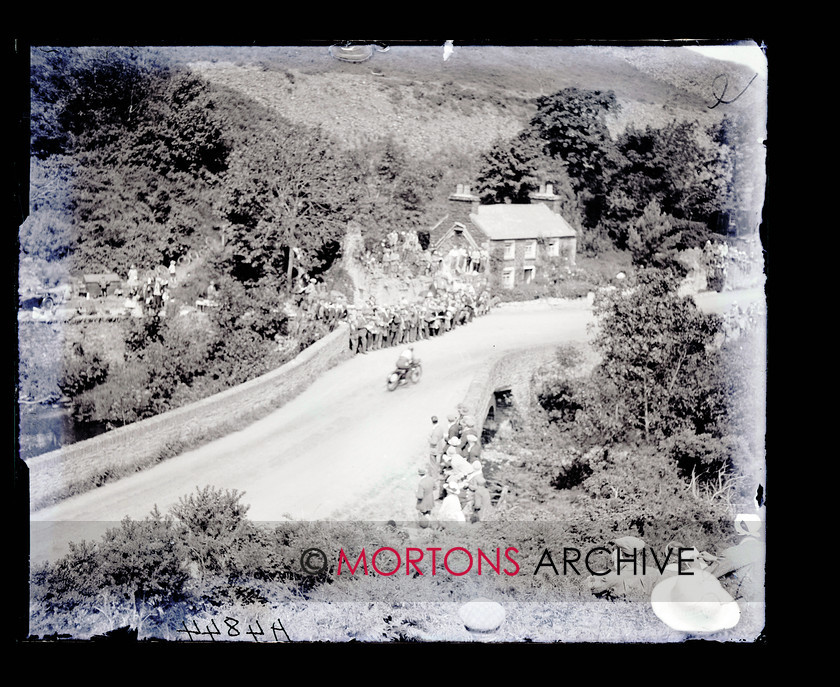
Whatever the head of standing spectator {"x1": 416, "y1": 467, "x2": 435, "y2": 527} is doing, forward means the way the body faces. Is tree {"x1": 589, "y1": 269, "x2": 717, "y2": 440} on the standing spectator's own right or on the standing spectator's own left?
on the standing spectator's own right

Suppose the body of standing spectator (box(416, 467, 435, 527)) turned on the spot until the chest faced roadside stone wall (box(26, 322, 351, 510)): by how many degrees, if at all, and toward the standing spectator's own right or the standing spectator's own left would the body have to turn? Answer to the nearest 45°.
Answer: approximately 45° to the standing spectator's own left

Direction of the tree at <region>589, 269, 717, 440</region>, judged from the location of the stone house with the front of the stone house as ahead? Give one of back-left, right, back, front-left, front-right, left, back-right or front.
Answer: front-left

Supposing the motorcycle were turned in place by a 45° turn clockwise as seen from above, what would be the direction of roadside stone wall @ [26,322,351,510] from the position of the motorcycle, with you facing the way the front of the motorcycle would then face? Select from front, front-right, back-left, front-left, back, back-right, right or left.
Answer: front

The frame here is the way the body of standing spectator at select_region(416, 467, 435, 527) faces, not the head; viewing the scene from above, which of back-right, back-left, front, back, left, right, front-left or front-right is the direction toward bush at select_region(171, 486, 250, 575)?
front-left

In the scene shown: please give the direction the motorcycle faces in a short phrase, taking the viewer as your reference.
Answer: facing the viewer and to the left of the viewer

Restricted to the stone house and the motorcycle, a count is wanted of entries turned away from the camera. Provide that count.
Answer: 0

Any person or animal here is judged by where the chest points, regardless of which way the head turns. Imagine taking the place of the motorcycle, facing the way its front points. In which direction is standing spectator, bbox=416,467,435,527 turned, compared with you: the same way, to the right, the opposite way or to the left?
to the right

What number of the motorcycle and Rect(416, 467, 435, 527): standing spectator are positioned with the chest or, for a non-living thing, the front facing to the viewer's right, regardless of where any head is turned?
0

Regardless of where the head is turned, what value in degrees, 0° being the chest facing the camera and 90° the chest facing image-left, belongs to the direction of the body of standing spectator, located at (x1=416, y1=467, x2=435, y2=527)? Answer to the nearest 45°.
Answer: approximately 135°
